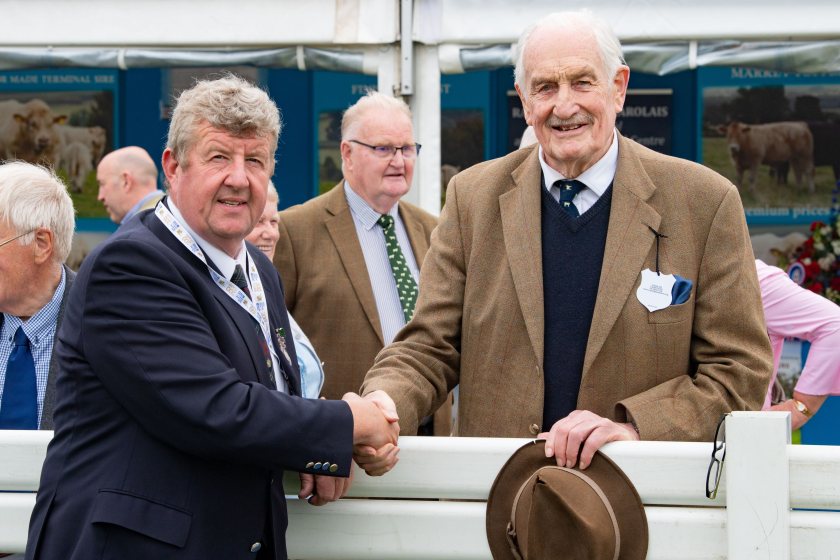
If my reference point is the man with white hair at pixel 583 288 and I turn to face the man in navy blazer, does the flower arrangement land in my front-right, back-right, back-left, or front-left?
back-right

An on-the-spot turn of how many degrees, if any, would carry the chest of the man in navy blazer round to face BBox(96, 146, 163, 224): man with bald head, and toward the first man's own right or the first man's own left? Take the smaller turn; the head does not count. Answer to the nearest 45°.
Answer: approximately 135° to the first man's own left

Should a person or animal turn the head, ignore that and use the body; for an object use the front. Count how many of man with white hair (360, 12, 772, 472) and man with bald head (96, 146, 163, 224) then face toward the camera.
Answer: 1

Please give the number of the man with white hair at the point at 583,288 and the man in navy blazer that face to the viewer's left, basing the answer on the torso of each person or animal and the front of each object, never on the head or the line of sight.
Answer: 0

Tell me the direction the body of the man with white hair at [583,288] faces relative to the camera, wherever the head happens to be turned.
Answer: toward the camera

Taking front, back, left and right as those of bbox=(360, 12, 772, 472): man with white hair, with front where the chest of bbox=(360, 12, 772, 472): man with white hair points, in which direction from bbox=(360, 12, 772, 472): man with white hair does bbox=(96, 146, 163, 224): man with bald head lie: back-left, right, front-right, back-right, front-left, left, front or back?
back-right
